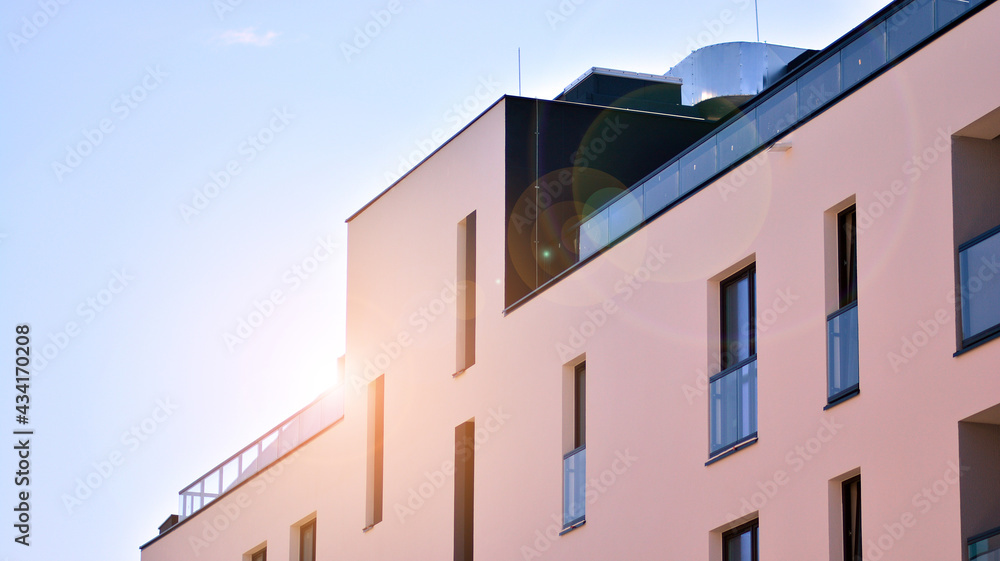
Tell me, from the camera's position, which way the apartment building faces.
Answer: facing the viewer and to the left of the viewer
